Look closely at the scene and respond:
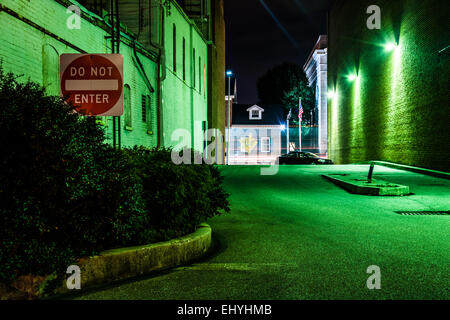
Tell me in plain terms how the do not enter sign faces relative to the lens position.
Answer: facing the viewer

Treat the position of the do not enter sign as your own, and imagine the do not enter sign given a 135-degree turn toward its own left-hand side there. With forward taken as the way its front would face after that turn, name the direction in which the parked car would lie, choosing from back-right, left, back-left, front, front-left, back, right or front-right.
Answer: front

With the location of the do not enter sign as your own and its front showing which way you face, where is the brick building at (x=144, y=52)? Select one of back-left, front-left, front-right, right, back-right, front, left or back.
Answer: back

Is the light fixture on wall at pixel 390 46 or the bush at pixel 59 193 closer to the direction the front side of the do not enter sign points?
the bush

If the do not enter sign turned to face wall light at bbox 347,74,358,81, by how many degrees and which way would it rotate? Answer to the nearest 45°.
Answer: approximately 135° to its left

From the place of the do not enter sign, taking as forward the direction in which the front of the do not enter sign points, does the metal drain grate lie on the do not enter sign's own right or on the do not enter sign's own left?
on the do not enter sign's own left

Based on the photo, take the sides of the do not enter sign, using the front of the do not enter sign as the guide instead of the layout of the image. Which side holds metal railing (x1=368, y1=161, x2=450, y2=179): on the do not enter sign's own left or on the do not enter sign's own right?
on the do not enter sign's own left

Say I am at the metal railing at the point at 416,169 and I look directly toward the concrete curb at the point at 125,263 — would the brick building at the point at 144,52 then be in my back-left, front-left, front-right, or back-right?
front-right

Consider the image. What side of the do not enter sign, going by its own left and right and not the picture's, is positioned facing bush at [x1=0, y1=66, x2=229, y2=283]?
front

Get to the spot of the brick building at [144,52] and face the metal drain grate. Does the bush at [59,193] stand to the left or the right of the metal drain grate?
right

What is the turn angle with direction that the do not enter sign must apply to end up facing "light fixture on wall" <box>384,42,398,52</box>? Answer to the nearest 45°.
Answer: approximately 135° to its left
